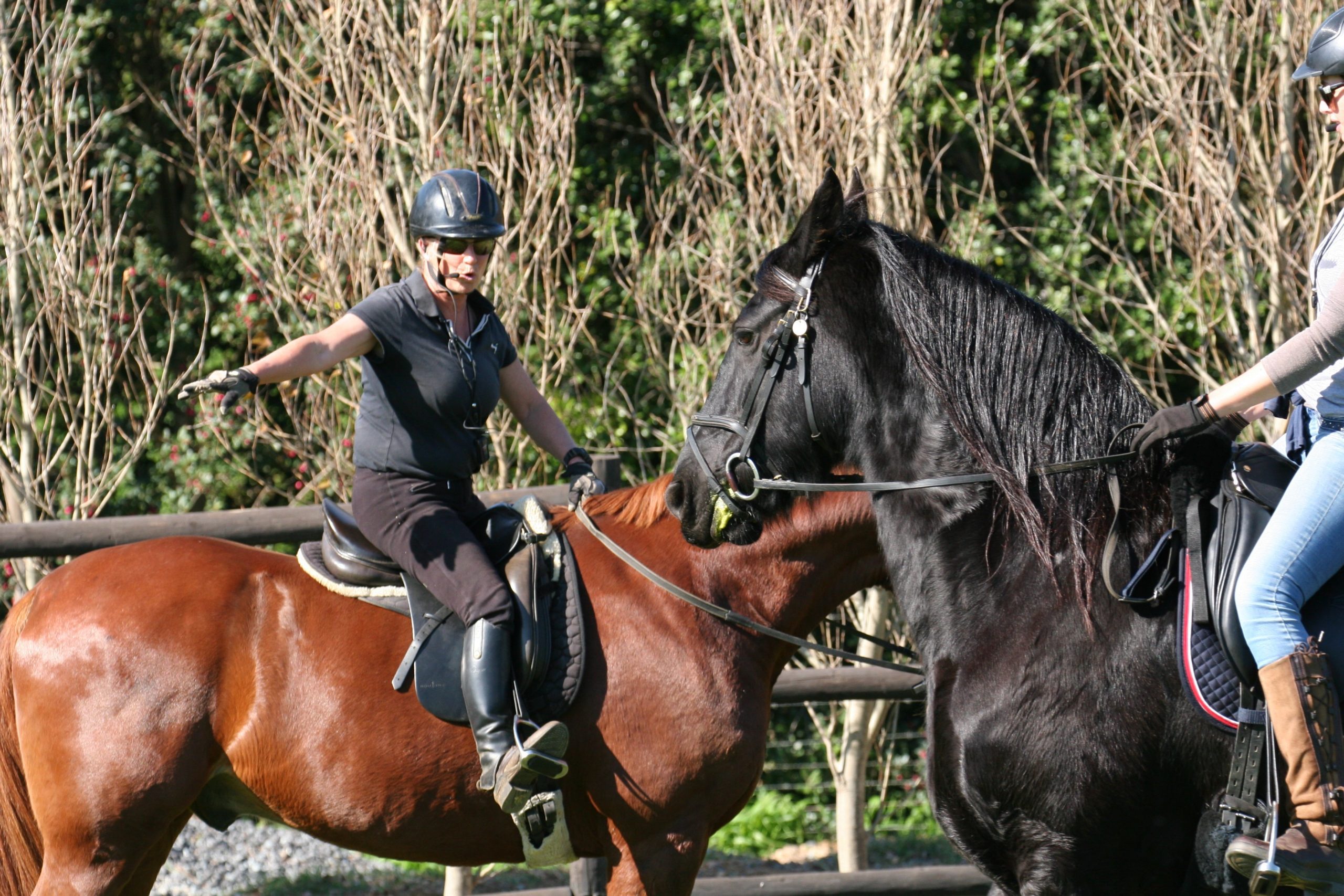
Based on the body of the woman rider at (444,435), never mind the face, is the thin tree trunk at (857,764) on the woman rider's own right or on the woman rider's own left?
on the woman rider's own left

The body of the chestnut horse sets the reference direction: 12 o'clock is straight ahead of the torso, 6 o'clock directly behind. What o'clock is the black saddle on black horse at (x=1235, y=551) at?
The black saddle on black horse is roughly at 1 o'clock from the chestnut horse.

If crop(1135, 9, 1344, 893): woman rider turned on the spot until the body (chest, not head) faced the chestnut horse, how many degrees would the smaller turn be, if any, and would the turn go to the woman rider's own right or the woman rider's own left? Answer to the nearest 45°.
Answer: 0° — they already face it

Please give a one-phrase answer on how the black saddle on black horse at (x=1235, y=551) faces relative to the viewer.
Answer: facing to the left of the viewer

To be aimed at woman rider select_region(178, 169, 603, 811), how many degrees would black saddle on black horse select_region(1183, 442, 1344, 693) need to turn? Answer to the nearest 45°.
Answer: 0° — it already faces them

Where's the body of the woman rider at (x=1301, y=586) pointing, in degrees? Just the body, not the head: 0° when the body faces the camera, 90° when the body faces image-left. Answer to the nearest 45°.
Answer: approximately 90°

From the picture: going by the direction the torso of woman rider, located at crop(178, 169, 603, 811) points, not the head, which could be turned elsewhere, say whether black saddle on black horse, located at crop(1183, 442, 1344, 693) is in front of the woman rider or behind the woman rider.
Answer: in front

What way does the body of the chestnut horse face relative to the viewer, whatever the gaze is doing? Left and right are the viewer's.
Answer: facing to the right of the viewer

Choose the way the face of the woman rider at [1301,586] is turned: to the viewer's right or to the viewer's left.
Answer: to the viewer's left

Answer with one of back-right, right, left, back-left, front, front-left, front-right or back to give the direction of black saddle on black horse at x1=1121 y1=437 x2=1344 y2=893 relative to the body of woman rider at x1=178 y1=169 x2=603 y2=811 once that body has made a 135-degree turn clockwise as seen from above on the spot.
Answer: back-left

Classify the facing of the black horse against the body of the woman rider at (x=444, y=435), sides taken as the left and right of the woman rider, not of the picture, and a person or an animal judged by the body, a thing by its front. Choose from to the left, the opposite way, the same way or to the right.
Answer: to the right

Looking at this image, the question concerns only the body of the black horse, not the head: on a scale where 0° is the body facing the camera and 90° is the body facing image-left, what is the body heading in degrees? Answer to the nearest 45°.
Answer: approximately 90°
